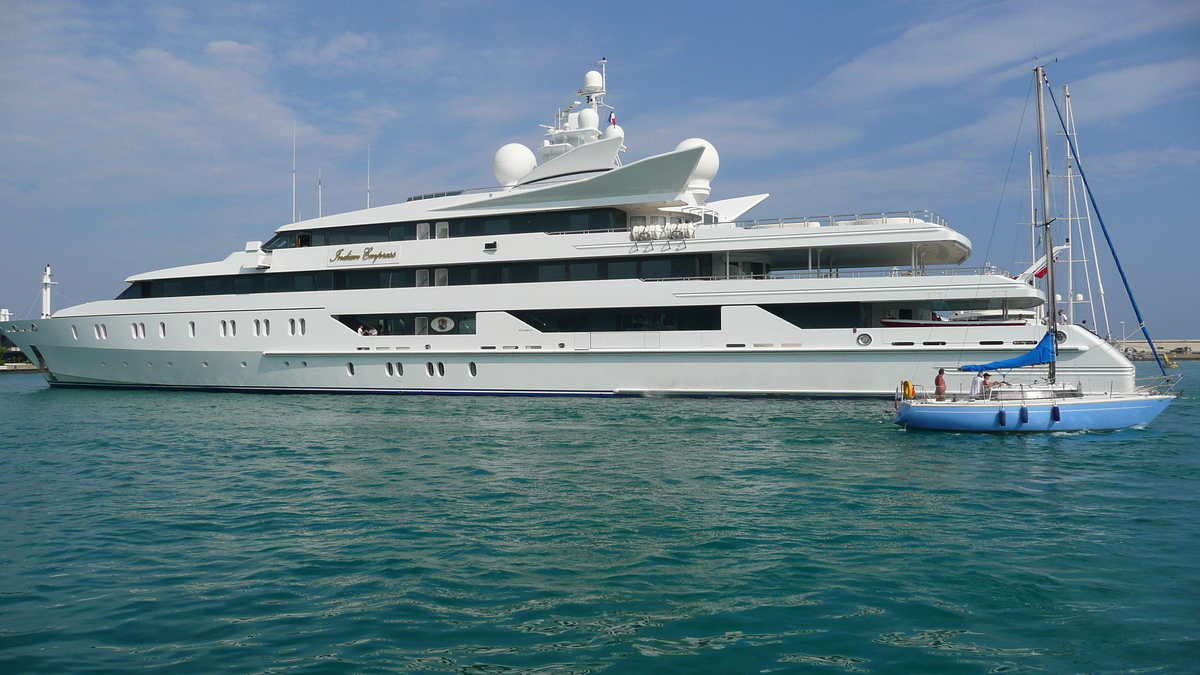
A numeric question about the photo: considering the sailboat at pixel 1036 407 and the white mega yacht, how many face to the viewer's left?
1

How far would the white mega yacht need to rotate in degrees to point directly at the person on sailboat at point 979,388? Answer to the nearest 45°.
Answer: approximately 135° to its left

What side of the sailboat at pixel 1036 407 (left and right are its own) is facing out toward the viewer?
right

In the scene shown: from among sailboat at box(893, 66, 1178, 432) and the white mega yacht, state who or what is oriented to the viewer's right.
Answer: the sailboat

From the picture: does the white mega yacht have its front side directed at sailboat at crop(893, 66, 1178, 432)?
no

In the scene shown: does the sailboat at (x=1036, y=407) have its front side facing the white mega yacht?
no

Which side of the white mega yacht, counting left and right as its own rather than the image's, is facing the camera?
left
